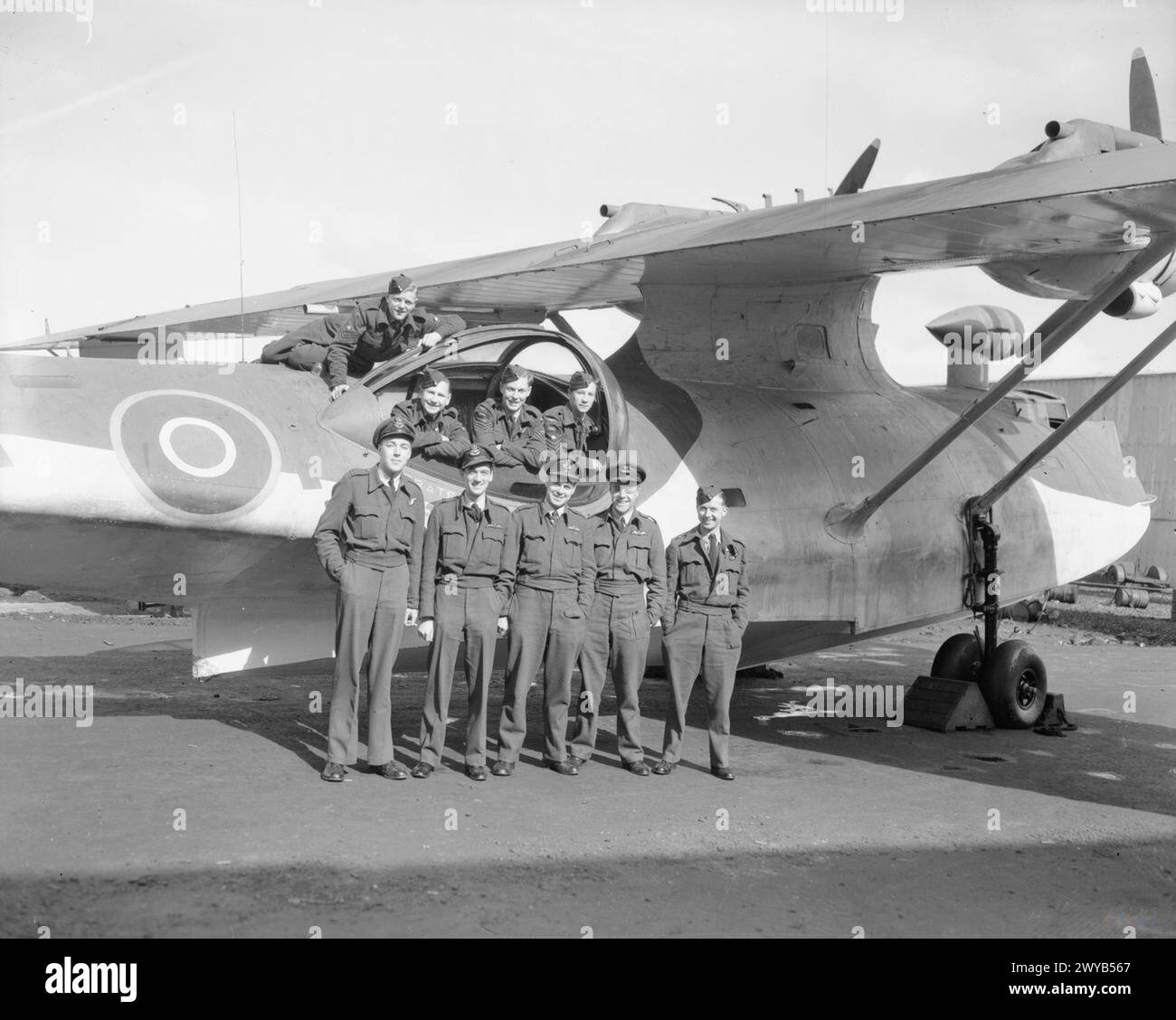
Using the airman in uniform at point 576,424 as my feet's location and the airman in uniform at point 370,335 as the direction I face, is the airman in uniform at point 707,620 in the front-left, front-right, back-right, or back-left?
back-left

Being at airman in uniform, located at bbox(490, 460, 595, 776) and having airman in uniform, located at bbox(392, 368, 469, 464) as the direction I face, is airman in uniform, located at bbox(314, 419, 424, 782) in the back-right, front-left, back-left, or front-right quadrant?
front-left

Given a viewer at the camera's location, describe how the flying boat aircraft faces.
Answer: facing away from the viewer and to the right of the viewer

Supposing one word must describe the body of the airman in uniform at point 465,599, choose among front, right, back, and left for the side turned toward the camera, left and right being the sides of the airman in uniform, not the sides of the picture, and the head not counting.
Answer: front

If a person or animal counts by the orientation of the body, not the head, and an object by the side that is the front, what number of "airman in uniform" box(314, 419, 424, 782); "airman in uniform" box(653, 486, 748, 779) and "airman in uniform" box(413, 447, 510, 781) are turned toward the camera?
3

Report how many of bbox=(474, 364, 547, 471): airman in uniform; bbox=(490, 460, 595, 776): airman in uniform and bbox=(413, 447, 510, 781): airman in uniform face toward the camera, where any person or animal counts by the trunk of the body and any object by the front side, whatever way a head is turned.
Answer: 3

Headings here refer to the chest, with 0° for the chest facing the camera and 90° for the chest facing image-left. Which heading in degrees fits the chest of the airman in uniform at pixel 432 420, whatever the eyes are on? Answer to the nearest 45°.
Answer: approximately 0°
